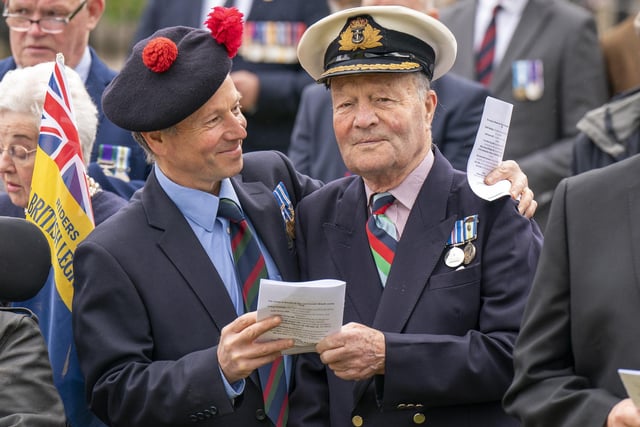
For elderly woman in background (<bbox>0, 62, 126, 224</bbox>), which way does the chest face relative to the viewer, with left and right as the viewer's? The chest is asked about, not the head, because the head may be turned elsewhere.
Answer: facing the viewer and to the left of the viewer

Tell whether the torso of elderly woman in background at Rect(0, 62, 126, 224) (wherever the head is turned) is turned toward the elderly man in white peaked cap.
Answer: no

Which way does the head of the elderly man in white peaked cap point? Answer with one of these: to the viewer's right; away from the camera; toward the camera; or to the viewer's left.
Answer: toward the camera
